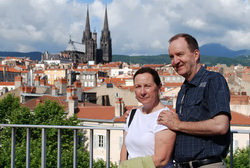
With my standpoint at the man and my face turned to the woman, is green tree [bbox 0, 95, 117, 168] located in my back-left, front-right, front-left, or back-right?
front-right

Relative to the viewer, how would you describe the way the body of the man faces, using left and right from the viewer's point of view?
facing the viewer and to the left of the viewer

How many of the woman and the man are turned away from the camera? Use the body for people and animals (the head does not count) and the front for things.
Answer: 0

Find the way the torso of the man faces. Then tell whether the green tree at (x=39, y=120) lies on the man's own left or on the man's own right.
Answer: on the man's own right

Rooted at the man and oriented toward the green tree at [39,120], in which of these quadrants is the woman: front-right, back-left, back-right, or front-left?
front-left

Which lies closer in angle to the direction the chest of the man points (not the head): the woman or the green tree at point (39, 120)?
the woman

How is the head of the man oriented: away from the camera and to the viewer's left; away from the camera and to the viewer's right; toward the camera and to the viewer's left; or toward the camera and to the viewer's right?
toward the camera and to the viewer's left

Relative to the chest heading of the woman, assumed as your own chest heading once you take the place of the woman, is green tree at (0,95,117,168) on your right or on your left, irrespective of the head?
on your right

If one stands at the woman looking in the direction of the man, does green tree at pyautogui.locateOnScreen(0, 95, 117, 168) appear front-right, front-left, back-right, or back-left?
back-left

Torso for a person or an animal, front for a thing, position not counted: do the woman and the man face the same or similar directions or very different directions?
same or similar directions
